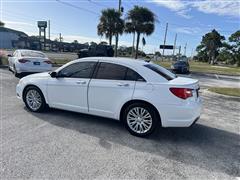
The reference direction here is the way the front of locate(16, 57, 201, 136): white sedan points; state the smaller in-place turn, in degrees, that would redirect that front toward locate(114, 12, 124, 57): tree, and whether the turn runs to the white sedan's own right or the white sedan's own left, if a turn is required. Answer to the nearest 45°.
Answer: approximately 45° to the white sedan's own right

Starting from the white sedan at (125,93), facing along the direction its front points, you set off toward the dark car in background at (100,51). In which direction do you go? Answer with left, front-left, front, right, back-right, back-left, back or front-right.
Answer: front-right

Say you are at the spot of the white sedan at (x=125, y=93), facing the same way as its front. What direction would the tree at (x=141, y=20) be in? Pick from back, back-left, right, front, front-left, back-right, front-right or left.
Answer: front-right

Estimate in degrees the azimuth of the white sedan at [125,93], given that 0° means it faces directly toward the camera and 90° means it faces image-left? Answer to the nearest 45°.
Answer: approximately 135°

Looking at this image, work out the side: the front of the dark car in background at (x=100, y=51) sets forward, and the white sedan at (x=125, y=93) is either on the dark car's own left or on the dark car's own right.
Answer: on the dark car's own left
